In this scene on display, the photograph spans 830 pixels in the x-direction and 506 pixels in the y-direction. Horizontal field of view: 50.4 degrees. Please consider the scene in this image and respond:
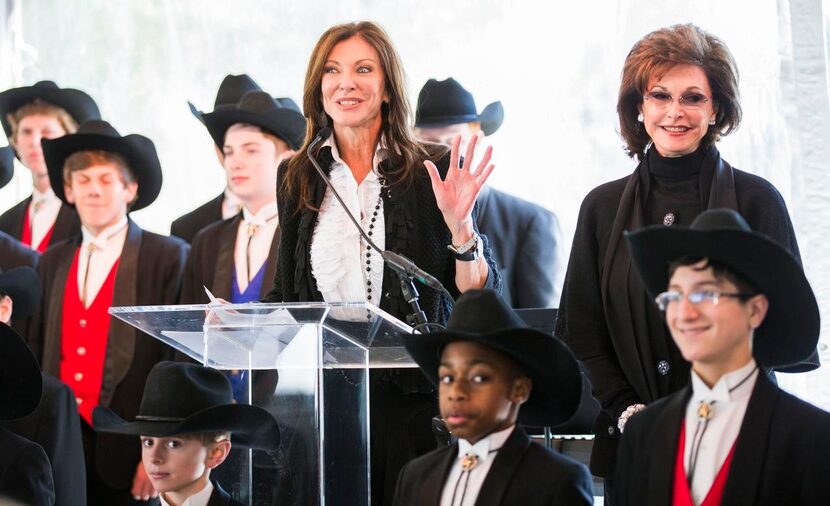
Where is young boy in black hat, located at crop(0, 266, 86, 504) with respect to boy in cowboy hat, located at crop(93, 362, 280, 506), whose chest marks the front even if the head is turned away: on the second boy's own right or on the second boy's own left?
on the second boy's own right

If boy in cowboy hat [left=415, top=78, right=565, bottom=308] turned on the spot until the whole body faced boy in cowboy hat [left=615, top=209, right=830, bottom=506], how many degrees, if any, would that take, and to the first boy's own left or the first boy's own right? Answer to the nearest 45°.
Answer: approximately 45° to the first boy's own left

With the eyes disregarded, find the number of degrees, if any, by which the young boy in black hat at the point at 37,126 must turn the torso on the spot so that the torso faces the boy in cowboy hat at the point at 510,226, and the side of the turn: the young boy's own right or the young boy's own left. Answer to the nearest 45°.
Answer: approximately 90° to the young boy's own left

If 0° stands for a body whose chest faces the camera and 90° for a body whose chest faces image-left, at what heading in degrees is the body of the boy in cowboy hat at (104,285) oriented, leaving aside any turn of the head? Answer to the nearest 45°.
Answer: approximately 45°

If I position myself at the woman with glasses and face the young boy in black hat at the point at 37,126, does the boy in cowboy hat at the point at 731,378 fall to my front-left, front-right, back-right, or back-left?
back-left

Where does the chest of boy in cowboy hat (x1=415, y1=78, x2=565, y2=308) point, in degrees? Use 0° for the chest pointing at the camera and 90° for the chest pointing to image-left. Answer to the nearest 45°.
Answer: approximately 45°

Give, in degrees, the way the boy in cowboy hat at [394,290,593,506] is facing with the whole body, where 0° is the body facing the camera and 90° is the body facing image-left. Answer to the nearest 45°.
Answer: approximately 45°

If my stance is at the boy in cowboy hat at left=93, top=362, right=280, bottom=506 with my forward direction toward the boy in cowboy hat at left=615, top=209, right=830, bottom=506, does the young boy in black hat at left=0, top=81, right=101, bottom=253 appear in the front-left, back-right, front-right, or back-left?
back-left

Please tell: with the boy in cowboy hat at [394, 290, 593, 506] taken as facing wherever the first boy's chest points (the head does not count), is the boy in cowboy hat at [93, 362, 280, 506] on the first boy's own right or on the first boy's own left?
on the first boy's own right

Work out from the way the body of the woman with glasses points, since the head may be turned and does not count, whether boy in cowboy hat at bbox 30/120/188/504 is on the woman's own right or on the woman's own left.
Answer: on the woman's own right
